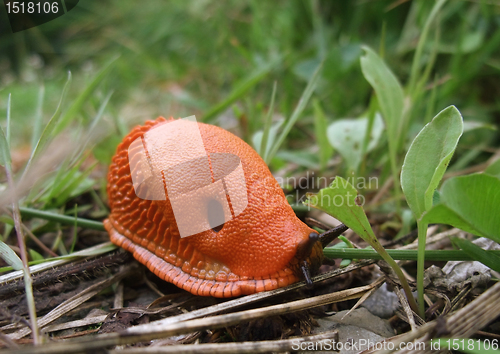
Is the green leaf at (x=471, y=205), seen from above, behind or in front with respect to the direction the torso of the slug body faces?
in front

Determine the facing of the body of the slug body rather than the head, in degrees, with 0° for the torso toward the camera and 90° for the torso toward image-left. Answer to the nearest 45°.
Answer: approximately 270°

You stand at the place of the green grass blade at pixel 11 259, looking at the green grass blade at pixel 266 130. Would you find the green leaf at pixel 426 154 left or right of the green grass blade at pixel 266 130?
right

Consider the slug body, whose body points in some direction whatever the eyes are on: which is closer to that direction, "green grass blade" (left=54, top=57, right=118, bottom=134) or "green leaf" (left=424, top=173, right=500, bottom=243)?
the green leaf

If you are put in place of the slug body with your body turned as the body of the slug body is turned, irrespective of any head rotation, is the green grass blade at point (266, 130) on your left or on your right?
on your left

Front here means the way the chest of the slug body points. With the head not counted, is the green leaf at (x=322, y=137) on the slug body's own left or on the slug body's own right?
on the slug body's own left

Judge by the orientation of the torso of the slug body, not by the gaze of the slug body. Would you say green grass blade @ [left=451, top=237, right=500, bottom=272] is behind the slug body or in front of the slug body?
in front

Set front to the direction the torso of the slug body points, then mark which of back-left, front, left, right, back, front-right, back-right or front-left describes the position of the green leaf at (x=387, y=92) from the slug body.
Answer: front-left
